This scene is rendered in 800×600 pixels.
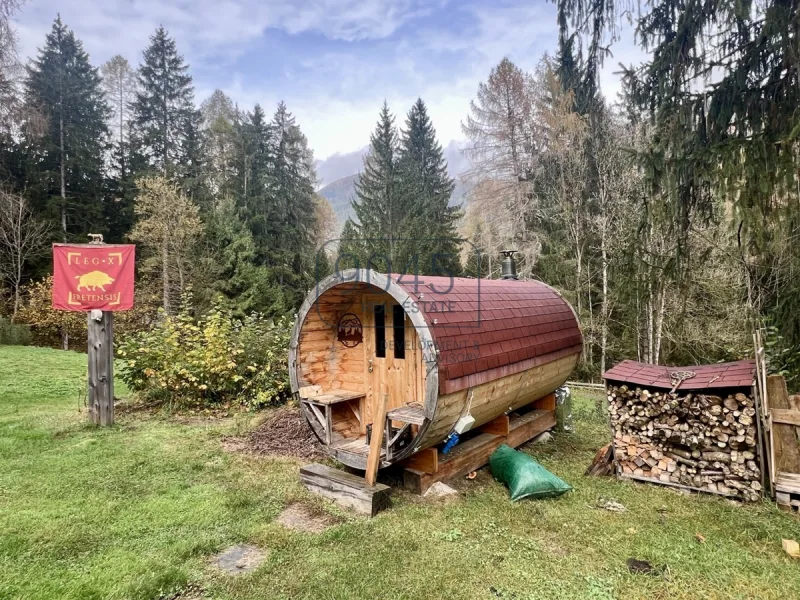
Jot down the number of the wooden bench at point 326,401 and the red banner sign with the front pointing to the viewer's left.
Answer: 0

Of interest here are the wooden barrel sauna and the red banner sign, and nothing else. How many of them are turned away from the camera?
0

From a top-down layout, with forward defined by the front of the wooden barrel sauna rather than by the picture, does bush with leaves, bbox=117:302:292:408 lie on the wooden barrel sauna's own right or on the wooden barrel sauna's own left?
on the wooden barrel sauna's own right

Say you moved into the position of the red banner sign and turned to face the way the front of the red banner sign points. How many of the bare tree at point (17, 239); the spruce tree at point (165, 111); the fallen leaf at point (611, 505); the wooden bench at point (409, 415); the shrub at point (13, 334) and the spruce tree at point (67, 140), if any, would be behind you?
4

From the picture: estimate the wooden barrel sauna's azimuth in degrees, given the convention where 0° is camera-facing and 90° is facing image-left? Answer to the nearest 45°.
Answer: approximately 45°

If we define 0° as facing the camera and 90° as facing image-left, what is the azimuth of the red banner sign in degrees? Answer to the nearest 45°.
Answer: approximately 0°

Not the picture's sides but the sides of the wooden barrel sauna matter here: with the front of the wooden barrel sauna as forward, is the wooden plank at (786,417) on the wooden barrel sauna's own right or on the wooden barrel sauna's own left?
on the wooden barrel sauna's own left

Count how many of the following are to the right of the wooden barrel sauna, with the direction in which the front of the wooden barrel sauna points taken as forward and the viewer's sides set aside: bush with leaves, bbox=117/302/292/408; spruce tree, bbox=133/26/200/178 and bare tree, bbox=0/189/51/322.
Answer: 3

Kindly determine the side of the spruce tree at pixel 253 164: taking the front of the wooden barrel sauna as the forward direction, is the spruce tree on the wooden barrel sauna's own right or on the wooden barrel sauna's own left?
on the wooden barrel sauna's own right

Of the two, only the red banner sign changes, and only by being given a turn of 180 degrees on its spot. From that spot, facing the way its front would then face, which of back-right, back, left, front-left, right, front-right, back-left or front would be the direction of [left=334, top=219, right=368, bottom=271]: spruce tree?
front-right

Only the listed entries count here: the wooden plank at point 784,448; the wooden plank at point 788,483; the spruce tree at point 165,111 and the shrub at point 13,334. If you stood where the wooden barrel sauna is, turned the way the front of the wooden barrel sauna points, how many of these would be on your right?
2
